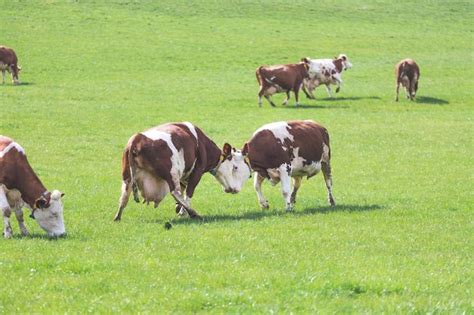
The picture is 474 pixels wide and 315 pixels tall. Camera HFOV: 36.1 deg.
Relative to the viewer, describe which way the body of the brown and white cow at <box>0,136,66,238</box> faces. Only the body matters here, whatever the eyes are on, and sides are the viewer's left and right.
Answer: facing to the right of the viewer

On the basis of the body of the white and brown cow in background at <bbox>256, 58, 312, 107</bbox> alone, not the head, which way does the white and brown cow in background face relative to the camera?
to the viewer's right

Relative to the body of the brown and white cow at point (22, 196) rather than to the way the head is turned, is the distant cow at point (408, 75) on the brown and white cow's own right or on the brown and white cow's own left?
on the brown and white cow's own left

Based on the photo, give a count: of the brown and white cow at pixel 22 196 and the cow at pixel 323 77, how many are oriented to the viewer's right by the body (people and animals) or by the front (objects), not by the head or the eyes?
2

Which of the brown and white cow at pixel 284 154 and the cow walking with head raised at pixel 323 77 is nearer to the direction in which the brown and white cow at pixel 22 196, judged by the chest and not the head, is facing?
the brown and white cow

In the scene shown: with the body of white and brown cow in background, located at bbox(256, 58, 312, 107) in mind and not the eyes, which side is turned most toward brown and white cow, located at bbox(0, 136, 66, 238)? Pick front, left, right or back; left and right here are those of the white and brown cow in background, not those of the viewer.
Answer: right

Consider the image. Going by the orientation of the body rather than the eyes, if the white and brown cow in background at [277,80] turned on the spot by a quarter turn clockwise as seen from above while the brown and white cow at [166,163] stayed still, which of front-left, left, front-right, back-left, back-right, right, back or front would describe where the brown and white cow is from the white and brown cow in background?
front

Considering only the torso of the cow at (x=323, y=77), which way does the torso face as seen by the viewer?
to the viewer's right

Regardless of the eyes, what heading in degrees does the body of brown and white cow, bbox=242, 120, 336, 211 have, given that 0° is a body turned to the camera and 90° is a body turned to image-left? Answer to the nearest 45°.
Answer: approximately 45°

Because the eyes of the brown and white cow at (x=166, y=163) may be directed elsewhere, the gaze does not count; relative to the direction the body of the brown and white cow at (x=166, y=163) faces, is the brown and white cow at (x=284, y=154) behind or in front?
in front

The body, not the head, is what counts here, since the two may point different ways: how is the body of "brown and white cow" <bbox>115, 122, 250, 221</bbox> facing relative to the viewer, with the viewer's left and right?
facing away from the viewer and to the right of the viewer

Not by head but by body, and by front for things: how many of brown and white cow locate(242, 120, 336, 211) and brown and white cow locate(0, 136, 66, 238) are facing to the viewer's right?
1

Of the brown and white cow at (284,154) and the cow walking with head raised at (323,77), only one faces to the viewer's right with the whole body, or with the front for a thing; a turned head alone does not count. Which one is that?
the cow walking with head raised
